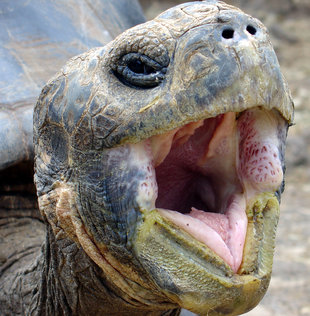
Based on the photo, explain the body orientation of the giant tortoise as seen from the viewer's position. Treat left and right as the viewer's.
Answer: facing the viewer and to the right of the viewer
